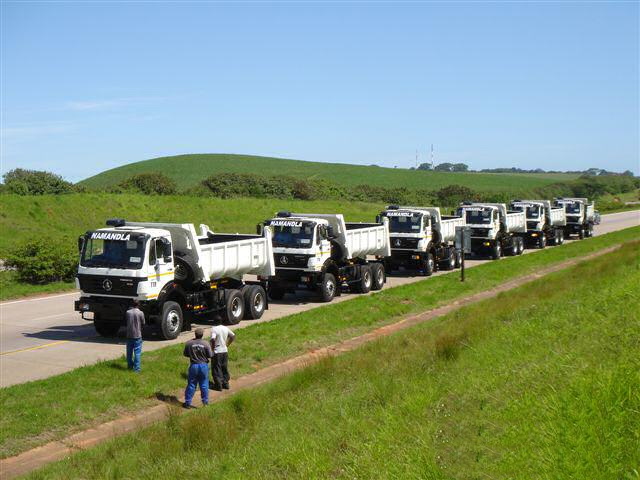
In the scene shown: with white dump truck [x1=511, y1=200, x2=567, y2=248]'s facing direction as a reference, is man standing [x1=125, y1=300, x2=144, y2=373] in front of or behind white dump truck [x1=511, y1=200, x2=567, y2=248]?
in front

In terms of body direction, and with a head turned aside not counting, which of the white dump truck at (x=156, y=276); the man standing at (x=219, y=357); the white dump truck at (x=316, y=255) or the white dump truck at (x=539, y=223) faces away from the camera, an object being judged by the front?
the man standing

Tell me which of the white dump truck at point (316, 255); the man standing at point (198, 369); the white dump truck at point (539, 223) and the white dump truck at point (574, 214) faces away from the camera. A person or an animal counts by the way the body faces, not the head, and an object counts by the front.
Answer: the man standing

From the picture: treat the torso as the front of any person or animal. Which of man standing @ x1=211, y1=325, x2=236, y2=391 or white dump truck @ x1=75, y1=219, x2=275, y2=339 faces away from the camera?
the man standing

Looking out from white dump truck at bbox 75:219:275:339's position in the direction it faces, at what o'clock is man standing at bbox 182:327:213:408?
The man standing is roughly at 10 o'clock from the white dump truck.

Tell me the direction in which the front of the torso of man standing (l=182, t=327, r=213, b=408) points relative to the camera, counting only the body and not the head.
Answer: away from the camera

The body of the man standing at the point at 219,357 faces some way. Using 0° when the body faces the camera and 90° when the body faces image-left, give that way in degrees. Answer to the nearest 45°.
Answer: approximately 180°

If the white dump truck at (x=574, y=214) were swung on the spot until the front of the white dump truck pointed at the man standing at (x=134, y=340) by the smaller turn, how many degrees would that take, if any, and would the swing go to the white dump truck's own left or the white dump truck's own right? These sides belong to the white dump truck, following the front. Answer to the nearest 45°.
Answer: approximately 45° to the white dump truck's own left

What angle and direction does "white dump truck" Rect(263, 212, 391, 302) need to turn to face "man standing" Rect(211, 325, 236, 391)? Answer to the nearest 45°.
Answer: approximately 45° to its left

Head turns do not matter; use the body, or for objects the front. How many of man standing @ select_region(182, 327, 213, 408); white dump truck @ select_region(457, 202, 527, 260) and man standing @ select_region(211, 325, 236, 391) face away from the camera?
2

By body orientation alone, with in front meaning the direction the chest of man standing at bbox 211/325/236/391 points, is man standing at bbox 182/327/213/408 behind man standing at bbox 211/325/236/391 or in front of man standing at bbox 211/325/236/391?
behind

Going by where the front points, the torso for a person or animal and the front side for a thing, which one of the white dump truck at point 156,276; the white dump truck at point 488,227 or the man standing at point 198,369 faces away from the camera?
the man standing

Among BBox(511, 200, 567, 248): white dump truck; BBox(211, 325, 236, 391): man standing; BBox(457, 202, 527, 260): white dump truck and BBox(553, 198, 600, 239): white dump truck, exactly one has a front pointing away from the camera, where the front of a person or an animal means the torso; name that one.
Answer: the man standing

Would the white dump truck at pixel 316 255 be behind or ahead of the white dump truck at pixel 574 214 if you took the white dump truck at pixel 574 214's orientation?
ahead

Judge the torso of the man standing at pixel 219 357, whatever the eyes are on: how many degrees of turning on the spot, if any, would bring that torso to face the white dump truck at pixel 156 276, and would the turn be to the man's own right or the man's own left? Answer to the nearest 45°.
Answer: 0° — they already face it

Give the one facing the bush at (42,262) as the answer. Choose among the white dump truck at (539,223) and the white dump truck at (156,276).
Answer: the white dump truck at (539,223)

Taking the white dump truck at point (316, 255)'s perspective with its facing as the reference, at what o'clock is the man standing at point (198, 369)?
The man standing is roughly at 11 o'clock from the white dump truck.

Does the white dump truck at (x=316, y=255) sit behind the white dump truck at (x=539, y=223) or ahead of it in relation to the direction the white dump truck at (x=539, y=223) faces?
ahead

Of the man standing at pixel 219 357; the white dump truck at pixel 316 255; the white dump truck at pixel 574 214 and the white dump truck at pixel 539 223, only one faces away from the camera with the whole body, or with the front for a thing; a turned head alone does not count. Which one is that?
the man standing
